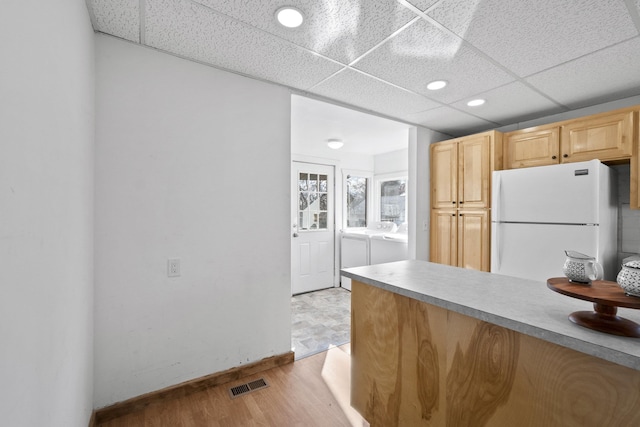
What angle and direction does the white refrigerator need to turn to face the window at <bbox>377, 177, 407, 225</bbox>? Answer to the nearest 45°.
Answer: approximately 90° to its right

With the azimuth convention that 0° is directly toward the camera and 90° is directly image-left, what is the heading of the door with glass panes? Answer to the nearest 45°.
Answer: approximately 315°

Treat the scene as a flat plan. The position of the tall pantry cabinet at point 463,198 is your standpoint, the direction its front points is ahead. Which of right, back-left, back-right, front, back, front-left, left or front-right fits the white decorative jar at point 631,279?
front-left

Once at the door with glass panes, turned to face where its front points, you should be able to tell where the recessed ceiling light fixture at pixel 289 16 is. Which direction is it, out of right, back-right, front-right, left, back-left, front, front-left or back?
front-right

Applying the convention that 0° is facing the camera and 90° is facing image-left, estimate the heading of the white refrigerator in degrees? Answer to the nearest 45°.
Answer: approximately 45°

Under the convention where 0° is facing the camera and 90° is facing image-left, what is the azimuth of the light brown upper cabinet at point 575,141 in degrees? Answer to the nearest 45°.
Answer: approximately 45°

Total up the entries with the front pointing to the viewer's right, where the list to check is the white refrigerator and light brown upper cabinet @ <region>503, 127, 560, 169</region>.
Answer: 0
